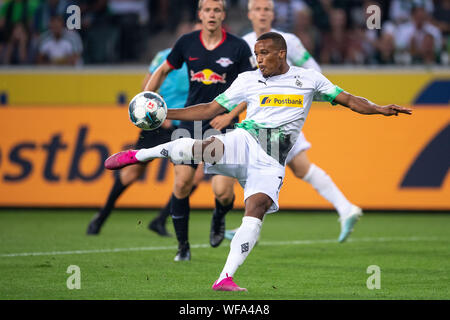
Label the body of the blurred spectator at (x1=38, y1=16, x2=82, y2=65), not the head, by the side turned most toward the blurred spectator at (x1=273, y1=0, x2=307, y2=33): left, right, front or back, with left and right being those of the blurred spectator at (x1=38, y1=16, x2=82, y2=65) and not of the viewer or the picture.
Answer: left

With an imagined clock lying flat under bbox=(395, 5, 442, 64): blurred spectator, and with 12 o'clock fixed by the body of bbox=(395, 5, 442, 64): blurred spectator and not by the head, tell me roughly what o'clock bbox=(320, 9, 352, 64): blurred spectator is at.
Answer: bbox=(320, 9, 352, 64): blurred spectator is roughly at 3 o'clock from bbox=(395, 5, 442, 64): blurred spectator.

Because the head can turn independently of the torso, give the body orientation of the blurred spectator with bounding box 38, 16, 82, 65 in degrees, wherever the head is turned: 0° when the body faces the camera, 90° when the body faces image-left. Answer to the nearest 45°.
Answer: approximately 0°

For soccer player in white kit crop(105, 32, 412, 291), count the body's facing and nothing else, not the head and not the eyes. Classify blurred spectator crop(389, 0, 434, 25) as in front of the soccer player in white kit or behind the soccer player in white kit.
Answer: behind

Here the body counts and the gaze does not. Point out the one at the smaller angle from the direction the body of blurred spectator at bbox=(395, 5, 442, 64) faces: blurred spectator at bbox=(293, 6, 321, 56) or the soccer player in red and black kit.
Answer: the soccer player in red and black kit

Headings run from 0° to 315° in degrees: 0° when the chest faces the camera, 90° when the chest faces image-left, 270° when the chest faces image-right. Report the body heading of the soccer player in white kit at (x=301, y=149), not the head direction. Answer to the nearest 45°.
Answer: approximately 45°

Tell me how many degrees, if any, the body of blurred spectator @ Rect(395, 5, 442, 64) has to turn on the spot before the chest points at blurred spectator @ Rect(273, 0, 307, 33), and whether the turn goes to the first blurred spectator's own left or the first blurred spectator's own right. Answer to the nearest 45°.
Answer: approximately 90° to the first blurred spectator's own right

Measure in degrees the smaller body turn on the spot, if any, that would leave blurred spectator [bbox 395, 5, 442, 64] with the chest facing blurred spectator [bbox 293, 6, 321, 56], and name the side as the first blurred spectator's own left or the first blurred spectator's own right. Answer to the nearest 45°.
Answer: approximately 90° to the first blurred spectator's own right

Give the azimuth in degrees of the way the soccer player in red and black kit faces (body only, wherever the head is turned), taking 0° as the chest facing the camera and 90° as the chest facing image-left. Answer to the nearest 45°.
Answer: approximately 0°

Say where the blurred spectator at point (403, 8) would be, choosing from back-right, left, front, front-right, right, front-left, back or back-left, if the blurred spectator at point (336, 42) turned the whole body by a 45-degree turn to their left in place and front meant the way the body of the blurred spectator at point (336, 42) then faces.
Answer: left

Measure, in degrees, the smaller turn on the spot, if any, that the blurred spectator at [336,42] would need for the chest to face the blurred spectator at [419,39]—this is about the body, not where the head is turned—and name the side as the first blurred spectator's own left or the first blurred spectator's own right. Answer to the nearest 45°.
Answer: approximately 90° to the first blurred spectator's own left

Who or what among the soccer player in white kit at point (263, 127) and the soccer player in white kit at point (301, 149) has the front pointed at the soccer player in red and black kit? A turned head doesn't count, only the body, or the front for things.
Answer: the soccer player in white kit at point (301, 149)
